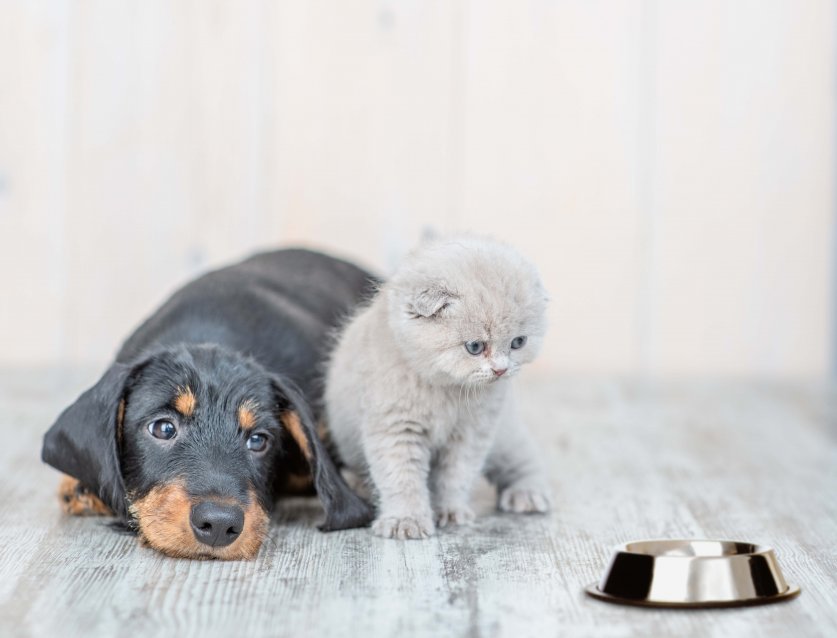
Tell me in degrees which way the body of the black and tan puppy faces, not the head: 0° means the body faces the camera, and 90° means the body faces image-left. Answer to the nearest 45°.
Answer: approximately 45°
